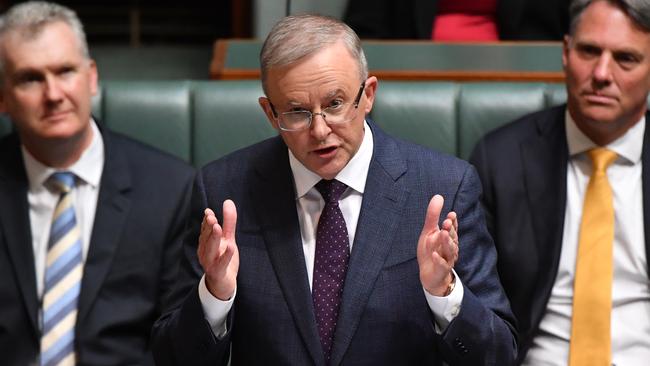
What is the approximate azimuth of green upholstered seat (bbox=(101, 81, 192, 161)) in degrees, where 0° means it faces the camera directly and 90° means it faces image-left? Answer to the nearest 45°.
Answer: approximately 0°

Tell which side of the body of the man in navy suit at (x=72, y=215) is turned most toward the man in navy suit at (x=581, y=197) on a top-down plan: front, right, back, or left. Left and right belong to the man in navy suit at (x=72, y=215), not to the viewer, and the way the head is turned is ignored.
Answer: left

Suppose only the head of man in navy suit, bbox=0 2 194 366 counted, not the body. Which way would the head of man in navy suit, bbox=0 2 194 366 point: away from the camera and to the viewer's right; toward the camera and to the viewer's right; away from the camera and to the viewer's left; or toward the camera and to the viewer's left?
toward the camera and to the viewer's right

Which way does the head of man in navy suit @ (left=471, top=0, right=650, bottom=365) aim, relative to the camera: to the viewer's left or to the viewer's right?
to the viewer's left
